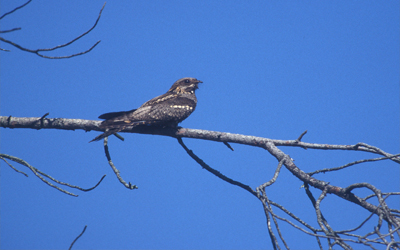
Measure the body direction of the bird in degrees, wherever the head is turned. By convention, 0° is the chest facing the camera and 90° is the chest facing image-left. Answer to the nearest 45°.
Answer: approximately 270°
